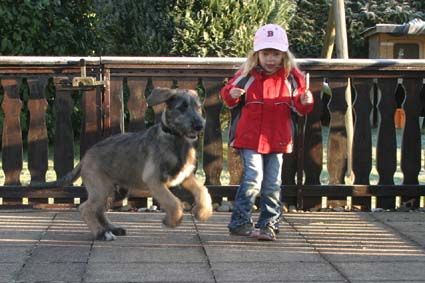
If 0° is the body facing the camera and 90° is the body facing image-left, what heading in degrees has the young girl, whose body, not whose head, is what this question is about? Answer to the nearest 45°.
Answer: approximately 0°

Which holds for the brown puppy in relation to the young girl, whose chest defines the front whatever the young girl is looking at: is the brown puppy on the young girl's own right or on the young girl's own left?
on the young girl's own right

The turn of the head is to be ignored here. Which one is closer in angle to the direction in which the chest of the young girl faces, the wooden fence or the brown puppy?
the brown puppy

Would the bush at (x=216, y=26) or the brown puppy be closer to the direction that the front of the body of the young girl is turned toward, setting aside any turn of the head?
the brown puppy

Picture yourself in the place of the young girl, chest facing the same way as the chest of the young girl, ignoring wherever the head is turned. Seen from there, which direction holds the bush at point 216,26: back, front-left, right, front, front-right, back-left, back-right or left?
back
